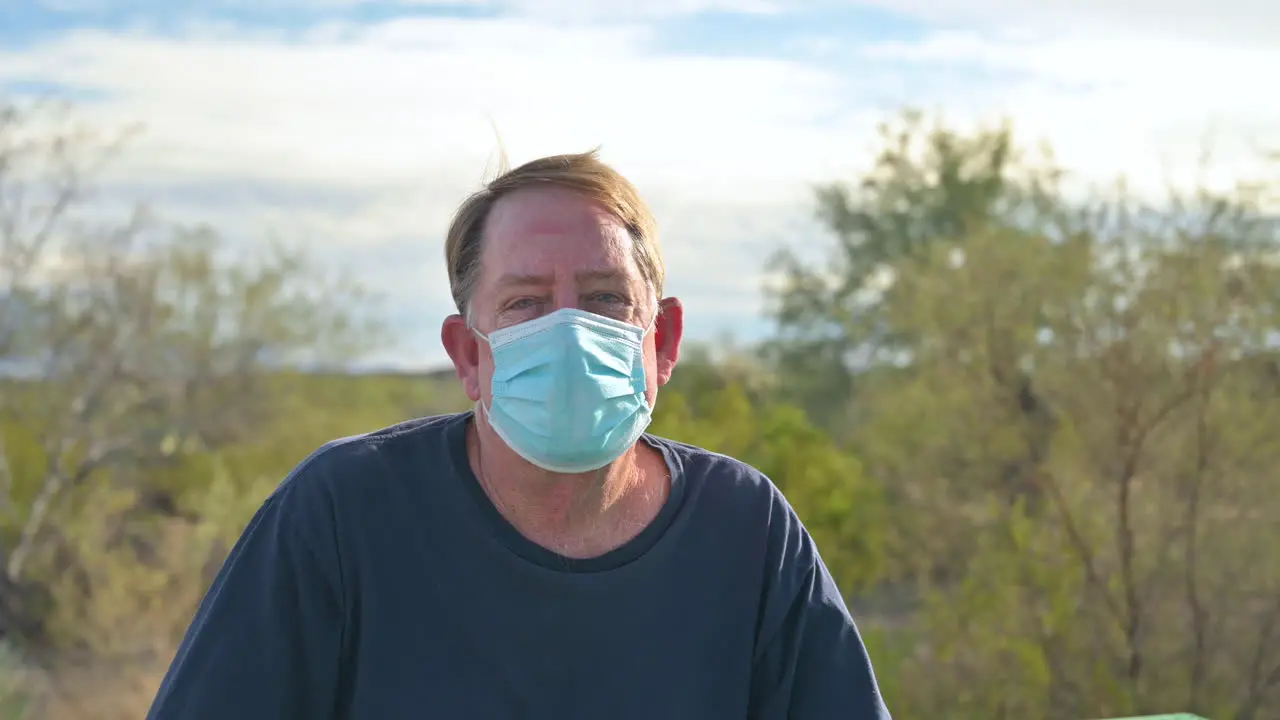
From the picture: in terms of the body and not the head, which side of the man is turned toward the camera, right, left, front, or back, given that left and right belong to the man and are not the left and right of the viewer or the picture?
front

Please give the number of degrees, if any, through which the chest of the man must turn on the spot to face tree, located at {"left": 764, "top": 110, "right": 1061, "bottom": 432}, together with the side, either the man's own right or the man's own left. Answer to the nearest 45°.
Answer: approximately 180°

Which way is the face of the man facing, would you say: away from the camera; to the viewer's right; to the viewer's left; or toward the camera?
toward the camera

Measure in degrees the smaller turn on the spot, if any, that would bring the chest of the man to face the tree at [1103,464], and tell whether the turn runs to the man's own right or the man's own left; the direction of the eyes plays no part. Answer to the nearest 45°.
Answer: approximately 135° to the man's own left
